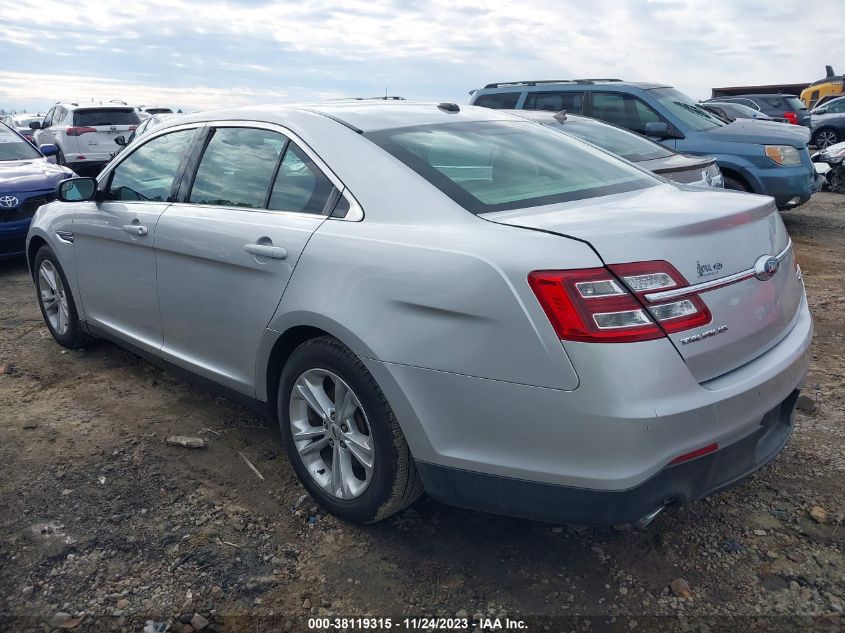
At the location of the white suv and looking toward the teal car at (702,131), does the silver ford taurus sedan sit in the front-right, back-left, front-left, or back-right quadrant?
front-right

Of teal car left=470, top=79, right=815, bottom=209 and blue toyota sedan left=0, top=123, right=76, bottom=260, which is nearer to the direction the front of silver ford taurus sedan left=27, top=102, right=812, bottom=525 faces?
the blue toyota sedan

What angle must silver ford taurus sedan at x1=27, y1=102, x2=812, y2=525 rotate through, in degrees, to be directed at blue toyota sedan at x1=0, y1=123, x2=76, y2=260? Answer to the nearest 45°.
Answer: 0° — it already faces it

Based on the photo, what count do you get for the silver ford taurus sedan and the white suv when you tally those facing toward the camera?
0

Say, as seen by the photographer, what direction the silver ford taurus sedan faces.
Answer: facing away from the viewer and to the left of the viewer

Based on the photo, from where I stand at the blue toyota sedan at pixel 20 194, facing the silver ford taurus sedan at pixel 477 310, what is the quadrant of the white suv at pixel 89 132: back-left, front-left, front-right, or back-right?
back-left

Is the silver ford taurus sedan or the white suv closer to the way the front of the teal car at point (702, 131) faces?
the silver ford taurus sedan

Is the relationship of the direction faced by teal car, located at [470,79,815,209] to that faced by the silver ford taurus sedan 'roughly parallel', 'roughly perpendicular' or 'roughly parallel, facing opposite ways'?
roughly parallel, facing opposite ways

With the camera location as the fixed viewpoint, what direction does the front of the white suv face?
facing away from the viewer and to the left of the viewer

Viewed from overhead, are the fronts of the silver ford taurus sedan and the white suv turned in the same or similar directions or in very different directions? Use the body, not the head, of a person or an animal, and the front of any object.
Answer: same or similar directions

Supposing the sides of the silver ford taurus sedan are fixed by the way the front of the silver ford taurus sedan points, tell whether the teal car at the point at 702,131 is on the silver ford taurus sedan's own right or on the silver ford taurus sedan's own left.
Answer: on the silver ford taurus sedan's own right

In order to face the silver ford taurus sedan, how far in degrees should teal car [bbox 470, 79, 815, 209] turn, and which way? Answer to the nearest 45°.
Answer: approximately 45° to its right

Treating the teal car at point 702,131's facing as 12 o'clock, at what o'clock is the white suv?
The white suv is roughly at 5 o'clock from the teal car.

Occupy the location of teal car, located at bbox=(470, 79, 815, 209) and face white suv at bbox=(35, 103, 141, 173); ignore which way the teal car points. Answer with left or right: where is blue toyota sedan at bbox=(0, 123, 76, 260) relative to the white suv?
left

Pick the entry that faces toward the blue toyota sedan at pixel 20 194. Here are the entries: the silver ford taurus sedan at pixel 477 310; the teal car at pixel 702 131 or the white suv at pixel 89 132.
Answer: the silver ford taurus sedan
